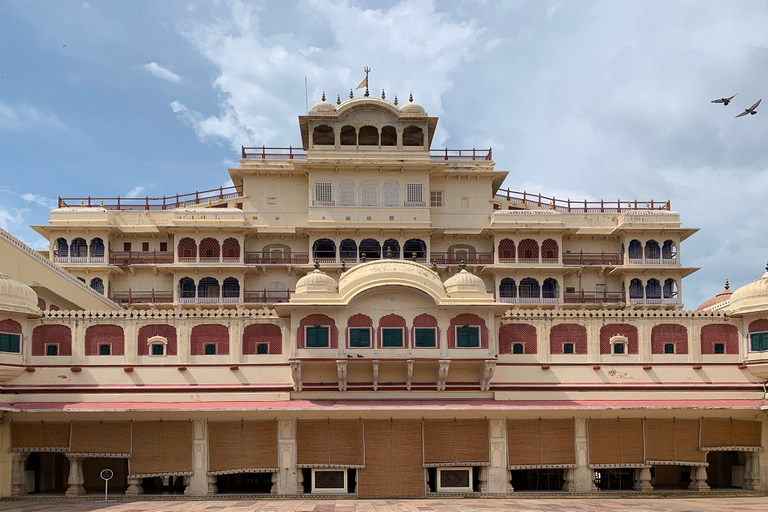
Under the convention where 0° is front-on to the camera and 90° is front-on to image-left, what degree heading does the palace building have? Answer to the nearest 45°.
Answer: approximately 0°
